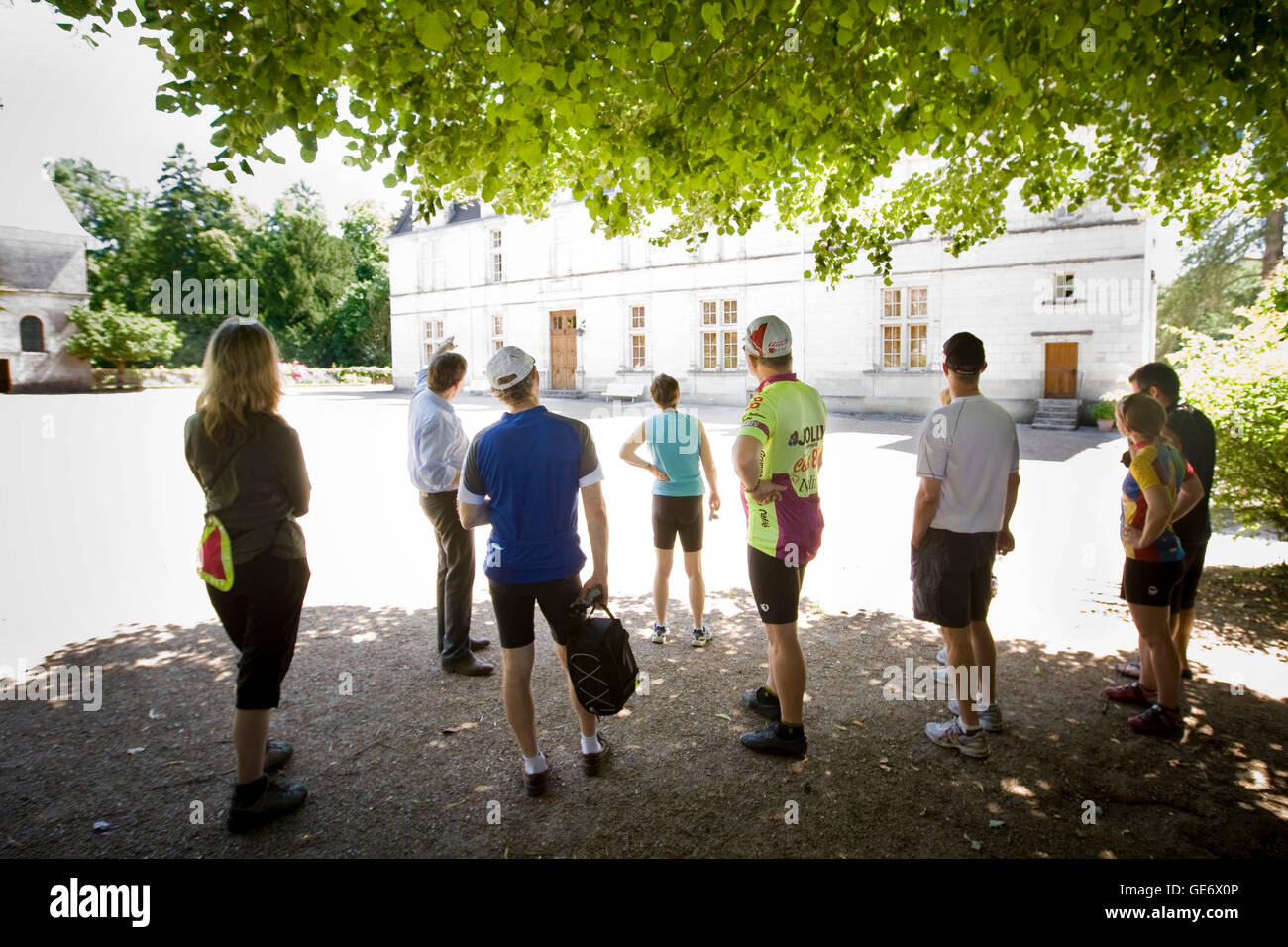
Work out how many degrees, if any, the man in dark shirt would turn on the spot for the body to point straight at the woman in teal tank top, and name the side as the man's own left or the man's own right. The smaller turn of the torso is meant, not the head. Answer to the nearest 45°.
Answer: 0° — they already face them

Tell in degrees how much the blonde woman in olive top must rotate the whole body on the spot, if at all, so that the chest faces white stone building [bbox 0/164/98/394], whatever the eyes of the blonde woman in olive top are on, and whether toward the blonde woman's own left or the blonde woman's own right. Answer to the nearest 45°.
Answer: approximately 45° to the blonde woman's own left

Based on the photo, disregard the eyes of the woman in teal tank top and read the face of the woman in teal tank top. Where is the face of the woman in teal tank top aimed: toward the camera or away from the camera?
away from the camera

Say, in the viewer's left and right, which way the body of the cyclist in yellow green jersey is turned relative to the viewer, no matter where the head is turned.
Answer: facing away from the viewer and to the left of the viewer

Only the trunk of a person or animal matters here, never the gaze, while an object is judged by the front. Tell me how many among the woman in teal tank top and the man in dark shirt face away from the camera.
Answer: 1

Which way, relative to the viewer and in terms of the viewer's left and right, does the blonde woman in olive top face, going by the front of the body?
facing away from the viewer and to the right of the viewer

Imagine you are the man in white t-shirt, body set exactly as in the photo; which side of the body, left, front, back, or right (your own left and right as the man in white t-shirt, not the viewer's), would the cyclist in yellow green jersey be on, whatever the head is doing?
left

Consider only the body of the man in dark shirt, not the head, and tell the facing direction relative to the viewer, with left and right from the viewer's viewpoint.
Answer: facing to the left of the viewer

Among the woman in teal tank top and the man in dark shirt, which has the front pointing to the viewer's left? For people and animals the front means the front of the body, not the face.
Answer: the man in dark shirt

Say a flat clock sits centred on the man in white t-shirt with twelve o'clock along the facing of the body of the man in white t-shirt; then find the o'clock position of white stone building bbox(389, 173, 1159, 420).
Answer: The white stone building is roughly at 1 o'clock from the man in white t-shirt.

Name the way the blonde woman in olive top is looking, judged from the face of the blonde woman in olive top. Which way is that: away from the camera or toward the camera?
away from the camera

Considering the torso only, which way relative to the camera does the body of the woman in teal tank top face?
away from the camera
